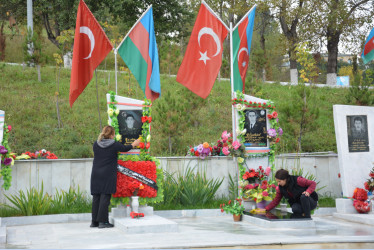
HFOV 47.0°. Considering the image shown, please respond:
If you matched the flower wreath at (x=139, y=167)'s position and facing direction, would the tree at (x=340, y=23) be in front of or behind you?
behind

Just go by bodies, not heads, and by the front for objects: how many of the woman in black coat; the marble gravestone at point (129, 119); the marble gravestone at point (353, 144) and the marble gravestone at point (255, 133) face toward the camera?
3

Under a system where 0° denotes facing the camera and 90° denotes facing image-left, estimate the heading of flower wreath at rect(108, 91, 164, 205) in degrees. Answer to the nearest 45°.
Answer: approximately 0°

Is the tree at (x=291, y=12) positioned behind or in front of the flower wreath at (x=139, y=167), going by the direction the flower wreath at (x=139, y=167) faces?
behind

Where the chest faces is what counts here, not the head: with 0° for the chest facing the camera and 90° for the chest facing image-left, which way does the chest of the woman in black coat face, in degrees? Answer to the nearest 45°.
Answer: approximately 225°

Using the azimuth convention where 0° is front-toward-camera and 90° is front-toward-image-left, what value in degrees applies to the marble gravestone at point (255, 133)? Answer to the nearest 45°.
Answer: approximately 0°

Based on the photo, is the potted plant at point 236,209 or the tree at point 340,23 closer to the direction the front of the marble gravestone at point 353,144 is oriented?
the potted plant

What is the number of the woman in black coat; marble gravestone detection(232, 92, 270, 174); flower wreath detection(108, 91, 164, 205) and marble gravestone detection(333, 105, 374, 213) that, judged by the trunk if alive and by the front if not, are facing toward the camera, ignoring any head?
3

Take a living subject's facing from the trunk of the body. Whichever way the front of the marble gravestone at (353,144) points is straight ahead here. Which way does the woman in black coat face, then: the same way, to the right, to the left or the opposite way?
the opposite way

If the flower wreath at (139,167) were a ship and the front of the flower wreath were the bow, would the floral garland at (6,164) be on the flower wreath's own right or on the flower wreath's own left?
on the flower wreath's own right
